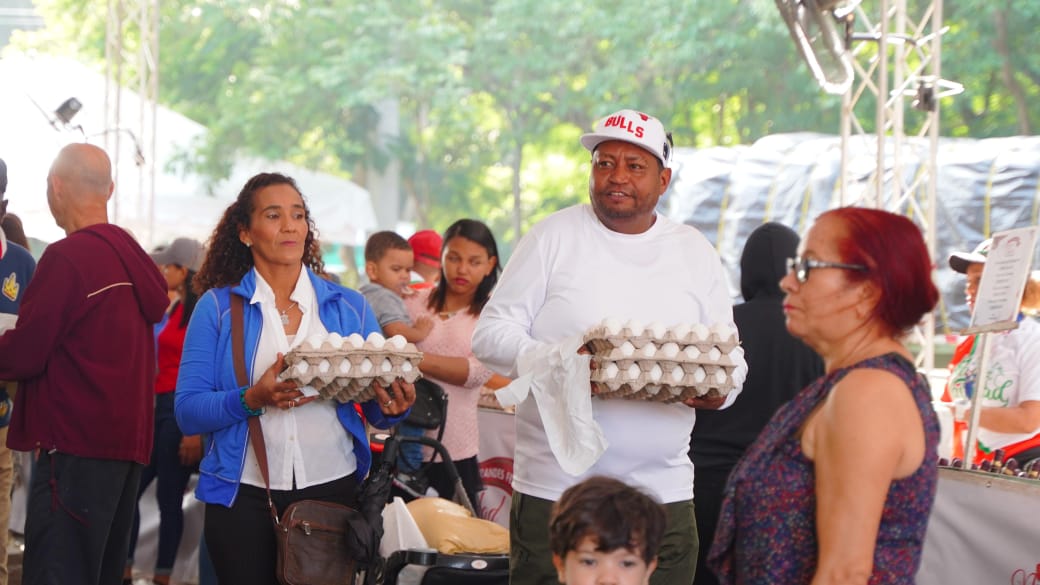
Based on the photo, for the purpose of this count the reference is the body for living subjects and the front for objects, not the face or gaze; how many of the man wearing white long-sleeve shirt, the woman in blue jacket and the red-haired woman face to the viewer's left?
1

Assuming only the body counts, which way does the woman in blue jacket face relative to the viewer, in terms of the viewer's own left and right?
facing the viewer and to the right of the viewer

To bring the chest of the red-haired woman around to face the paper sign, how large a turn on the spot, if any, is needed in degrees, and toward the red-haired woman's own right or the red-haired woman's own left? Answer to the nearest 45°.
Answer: approximately 90° to the red-haired woman's own right

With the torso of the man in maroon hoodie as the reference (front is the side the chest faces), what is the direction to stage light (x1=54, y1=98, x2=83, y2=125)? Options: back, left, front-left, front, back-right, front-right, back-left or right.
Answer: front-right

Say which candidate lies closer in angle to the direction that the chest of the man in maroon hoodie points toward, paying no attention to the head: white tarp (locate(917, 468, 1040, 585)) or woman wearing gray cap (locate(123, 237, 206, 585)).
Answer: the woman wearing gray cap

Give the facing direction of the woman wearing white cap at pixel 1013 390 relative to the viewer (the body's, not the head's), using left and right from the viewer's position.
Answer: facing the viewer and to the left of the viewer

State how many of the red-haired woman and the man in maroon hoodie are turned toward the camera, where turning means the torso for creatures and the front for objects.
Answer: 0

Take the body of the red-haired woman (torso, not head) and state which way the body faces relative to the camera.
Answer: to the viewer's left

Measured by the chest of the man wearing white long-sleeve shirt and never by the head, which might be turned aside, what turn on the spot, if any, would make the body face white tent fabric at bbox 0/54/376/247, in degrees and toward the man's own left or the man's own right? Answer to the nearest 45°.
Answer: approximately 135° to the man's own right

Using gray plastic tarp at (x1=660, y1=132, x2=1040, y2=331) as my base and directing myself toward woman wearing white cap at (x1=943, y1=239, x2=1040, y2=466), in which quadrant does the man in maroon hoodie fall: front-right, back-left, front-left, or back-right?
front-right

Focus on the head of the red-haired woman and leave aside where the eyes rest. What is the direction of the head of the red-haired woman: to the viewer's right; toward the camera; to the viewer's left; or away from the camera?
to the viewer's left

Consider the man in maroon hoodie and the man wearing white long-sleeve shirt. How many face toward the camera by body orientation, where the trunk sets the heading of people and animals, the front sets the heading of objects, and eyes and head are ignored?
1

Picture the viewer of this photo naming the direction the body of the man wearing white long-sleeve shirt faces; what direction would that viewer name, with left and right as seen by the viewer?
facing the viewer

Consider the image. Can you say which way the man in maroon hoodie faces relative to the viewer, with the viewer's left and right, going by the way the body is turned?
facing away from the viewer and to the left of the viewer

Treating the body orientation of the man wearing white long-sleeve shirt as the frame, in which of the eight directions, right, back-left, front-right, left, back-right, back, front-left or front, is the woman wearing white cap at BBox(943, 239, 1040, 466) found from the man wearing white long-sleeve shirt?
back-left

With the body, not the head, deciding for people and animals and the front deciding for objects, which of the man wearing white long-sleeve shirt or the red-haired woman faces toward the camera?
the man wearing white long-sleeve shirt

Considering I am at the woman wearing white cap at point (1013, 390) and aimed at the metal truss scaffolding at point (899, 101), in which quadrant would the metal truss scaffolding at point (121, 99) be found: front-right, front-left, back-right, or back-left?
front-left
